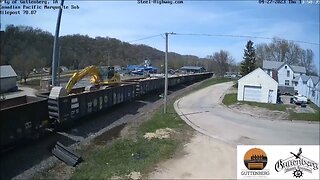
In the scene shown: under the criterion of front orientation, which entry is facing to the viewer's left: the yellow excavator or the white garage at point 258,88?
the yellow excavator

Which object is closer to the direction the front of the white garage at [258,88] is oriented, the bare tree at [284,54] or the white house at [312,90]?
the white house

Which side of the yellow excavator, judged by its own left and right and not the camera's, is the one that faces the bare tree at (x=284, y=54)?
back

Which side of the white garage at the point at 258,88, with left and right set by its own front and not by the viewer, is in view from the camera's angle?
front

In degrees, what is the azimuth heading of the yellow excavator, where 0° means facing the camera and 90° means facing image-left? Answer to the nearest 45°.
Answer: approximately 90°

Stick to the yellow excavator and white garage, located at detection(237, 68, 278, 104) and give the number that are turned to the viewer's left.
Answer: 1

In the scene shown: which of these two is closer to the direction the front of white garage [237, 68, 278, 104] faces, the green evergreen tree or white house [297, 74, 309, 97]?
the white house

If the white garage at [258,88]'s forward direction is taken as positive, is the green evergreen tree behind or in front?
behind

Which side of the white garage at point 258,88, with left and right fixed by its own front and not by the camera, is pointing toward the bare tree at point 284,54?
back
